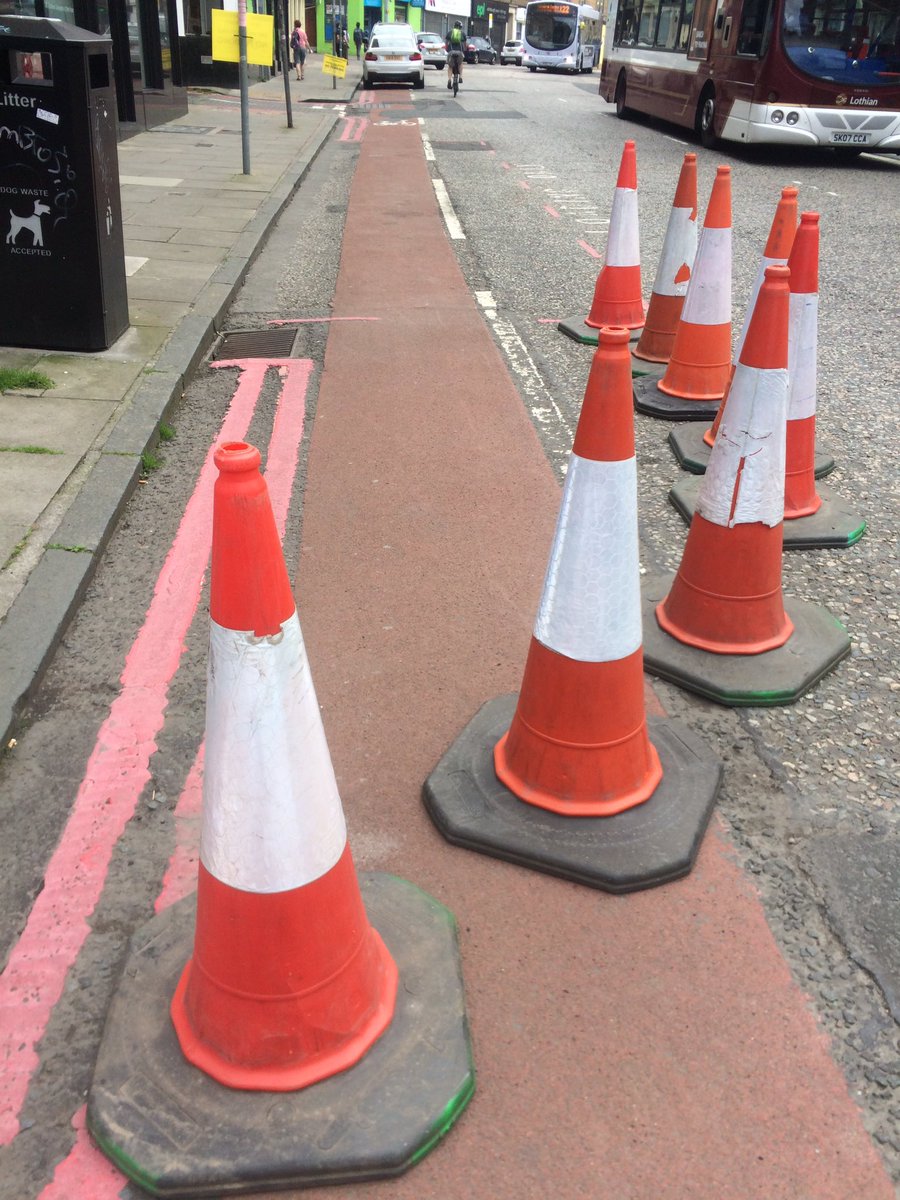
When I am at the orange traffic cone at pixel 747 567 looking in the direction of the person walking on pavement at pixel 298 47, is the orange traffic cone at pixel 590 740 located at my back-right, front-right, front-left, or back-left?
back-left

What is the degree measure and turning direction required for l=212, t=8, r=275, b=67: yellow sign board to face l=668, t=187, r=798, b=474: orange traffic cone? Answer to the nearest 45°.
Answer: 0° — it already faces it

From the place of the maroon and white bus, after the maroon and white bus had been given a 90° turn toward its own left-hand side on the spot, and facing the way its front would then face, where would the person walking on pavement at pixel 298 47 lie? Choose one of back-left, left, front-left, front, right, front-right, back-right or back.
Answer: left
